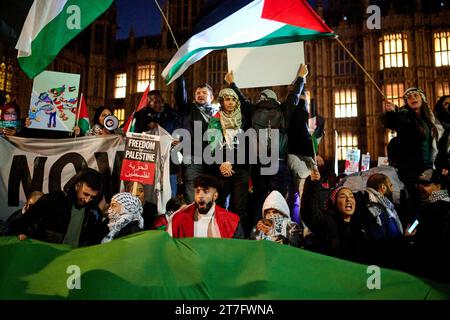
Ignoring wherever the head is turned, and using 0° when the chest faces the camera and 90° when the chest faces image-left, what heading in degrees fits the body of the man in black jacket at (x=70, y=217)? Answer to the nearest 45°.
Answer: approximately 315°

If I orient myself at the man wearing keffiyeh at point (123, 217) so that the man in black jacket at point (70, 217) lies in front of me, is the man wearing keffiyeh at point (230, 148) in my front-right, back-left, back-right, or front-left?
back-right

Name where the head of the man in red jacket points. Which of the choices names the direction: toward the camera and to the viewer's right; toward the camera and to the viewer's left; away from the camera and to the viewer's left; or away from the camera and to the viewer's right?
toward the camera and to the viewer's left

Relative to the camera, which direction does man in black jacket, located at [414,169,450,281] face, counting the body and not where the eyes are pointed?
to the viewer's left

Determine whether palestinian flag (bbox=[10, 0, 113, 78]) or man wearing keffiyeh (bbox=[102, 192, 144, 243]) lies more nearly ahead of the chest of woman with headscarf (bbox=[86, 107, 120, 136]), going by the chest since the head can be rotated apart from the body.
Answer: the man wearing keffiyeh

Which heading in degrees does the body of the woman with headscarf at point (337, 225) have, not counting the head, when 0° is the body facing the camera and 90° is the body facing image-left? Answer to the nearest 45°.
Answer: approximately 315°

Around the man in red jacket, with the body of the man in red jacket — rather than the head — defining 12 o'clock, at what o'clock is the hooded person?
The hooded person is roughly at 9 o'clock from the man in red jacket.
